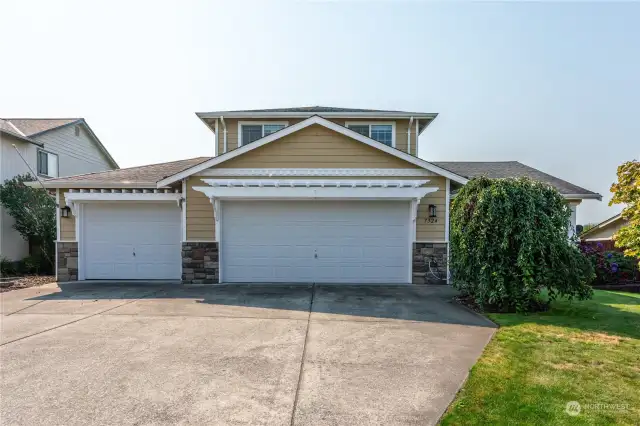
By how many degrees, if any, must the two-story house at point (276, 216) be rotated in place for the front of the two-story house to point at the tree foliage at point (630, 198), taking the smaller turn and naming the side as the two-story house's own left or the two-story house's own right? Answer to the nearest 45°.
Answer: approximately 45° to the two-story house's own left

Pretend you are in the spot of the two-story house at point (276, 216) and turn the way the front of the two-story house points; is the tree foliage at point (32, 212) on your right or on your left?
on your right

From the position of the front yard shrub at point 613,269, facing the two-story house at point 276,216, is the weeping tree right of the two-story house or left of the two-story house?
left

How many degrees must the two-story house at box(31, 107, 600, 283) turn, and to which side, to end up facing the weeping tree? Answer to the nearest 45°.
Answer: approximately 45° to its left

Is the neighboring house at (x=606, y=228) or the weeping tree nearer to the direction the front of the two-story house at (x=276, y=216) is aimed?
the weeping tree

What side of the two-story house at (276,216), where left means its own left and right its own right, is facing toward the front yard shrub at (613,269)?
left

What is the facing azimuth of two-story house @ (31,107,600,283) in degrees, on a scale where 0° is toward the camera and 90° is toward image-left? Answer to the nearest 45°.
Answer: approximately 0°
